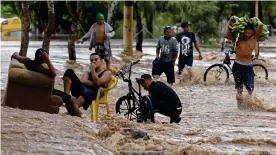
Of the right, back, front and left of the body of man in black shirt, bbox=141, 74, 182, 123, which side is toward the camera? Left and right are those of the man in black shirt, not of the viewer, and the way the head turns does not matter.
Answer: left

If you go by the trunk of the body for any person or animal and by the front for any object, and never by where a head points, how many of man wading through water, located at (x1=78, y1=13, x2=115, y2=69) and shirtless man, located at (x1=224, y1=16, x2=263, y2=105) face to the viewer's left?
0

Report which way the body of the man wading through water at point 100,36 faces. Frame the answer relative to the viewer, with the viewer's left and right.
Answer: facing the viewer

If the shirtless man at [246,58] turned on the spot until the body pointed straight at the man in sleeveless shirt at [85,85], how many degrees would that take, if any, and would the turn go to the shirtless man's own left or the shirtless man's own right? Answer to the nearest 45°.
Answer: approximately 45° to the shirtless man's own right

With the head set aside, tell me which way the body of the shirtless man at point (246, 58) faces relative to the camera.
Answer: toward the camera

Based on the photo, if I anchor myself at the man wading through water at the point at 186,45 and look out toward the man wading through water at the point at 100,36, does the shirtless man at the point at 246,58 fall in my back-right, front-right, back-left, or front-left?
back-left

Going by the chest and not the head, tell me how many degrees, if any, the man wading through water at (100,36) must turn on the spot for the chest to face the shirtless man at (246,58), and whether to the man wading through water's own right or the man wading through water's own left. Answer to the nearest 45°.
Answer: approximately 45° to the man wading through water's own left

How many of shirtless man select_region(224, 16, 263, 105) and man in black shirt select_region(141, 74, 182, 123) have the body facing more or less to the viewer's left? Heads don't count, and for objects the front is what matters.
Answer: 1

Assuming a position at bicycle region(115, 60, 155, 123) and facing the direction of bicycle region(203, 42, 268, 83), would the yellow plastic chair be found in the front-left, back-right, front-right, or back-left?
back-left

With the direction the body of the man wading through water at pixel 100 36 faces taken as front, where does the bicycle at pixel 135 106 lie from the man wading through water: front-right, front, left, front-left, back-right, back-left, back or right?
front

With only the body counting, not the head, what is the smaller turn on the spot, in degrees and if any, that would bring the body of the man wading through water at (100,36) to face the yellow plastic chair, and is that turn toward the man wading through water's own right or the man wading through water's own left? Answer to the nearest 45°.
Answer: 0° — they already face it

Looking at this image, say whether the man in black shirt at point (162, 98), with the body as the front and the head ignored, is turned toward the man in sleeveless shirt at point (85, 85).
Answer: yes

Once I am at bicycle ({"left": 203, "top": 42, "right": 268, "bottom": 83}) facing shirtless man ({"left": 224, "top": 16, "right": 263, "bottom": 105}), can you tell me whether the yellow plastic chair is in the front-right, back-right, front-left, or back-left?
front-right

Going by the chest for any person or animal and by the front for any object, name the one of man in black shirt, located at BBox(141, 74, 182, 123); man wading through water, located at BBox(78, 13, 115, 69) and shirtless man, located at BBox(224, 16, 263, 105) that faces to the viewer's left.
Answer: the man in black shirt
